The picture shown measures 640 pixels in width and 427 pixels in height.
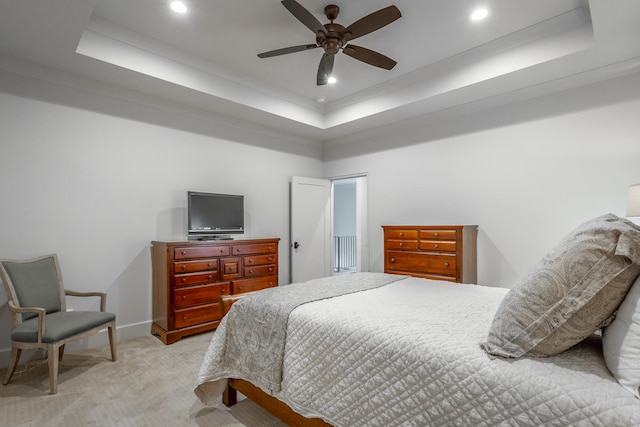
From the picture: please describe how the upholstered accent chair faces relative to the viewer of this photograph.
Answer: facing the viewer and to the right of the viewer

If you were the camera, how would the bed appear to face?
facing away from the viewer and to the left of the viewer

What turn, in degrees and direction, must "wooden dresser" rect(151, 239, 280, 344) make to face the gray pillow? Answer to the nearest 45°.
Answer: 0° — it already faces it

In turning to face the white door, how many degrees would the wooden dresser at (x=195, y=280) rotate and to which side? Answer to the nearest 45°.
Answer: approximately 90° to its left

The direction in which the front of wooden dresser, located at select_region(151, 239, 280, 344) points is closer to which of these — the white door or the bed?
the bed

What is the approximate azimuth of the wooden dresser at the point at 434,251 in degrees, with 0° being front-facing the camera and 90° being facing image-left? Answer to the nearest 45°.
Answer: approximately 45°

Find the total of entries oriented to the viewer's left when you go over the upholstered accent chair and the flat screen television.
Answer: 0

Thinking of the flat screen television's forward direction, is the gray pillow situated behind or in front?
in front

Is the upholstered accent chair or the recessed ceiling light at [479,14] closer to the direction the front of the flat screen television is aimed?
the recessed ceiling light
